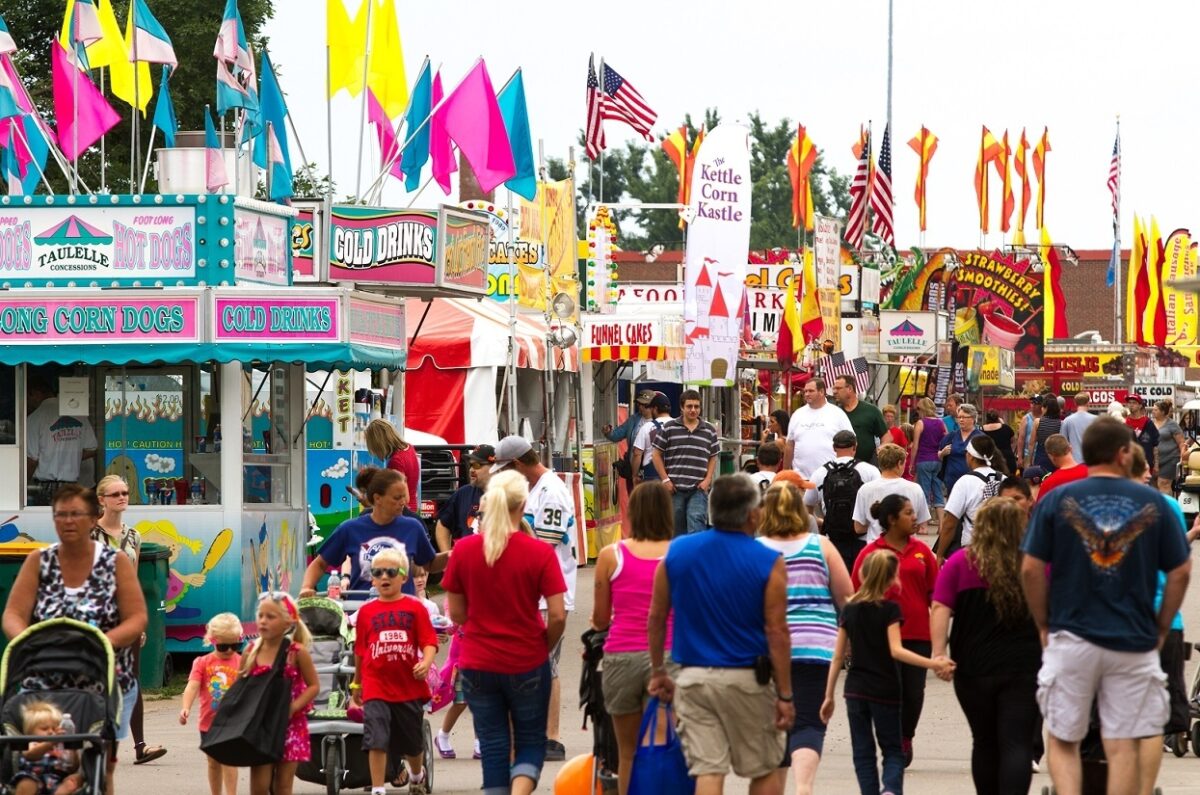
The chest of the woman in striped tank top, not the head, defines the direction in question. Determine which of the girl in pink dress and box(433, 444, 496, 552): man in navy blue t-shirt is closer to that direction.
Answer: the man in navy blue t-shirt

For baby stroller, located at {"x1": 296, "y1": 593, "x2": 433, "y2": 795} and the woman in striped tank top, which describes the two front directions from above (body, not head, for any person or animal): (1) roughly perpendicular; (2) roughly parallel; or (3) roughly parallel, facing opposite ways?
roughly parallel, facing opposite ways

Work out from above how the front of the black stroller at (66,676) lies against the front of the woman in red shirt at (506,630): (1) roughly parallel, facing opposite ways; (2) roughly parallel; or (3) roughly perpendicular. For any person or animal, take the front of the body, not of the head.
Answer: roughly parallel, facing opposite ways

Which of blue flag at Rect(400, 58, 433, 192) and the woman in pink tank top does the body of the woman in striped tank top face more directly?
the blue flag

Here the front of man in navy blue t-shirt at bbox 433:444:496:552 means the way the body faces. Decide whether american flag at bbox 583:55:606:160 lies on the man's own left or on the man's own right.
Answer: on the man's own left

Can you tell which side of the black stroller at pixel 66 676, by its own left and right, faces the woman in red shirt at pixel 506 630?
left

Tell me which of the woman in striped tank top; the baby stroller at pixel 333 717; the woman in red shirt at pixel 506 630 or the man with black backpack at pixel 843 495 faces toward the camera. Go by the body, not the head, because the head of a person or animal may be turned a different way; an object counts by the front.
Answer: the baby stroller

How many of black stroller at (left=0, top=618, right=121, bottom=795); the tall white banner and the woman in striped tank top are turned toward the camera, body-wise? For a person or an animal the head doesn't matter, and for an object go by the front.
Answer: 2

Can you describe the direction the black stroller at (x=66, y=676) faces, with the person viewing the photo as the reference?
facing the viewer

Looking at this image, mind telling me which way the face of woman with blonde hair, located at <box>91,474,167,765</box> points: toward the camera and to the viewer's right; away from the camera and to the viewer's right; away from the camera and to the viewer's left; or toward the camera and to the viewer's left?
toward the camera and to the viewer's right

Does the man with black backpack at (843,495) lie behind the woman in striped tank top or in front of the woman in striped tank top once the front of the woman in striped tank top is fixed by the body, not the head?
in front

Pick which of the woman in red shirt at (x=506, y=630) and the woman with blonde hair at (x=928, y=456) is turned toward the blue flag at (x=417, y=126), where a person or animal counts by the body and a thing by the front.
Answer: the woman in red shirt

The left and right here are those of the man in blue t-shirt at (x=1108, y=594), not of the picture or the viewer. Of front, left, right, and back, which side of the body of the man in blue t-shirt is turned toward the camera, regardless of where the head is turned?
back

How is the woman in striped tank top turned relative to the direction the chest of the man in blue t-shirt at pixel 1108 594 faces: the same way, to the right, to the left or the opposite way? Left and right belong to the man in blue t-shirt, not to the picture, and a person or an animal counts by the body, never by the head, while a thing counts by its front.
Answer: the same way

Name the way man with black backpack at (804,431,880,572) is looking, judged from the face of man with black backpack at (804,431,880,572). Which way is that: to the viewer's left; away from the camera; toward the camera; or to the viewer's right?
away from the camera
